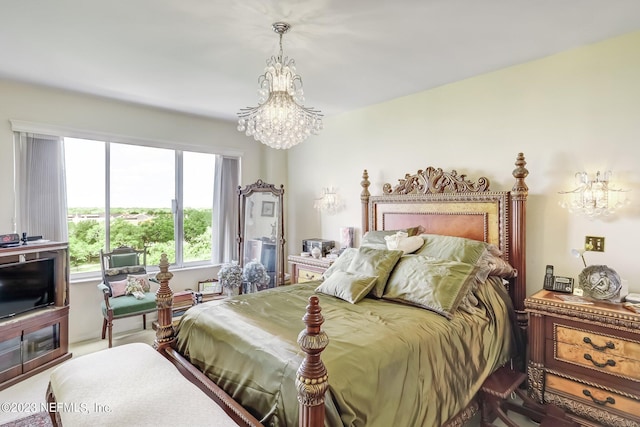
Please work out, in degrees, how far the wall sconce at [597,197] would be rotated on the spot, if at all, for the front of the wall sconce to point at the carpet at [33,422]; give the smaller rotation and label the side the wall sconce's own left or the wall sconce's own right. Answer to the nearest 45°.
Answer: approximately 45° to the wall sconce's own right

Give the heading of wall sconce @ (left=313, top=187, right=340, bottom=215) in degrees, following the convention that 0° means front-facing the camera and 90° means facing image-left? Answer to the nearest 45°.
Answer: approximately 45°

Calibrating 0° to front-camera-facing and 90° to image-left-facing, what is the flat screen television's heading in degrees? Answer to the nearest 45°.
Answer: approximately 315°

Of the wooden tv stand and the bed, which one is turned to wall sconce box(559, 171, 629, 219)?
the wooden tv stand

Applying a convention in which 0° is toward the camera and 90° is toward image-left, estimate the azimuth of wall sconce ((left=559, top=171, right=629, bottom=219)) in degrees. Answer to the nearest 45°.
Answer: approximately 0°

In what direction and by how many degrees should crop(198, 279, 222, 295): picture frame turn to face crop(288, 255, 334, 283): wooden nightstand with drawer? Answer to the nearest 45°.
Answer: approximately 45° to its left

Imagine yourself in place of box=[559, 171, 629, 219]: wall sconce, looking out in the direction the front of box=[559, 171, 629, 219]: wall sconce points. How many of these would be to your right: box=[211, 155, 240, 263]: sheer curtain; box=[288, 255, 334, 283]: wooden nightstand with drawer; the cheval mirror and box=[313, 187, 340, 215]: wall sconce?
4

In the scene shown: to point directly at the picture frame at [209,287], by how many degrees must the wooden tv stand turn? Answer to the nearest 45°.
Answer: approximately 45° to its left

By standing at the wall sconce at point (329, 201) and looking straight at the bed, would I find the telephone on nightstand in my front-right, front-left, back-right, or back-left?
front-left

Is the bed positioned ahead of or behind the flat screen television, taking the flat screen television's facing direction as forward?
ahead

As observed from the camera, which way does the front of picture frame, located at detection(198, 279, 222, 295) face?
facing the viewer

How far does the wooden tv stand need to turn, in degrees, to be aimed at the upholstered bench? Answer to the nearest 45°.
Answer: approximately 45° to its right

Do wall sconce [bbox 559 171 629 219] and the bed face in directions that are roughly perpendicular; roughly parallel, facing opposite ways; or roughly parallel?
roughly parallel

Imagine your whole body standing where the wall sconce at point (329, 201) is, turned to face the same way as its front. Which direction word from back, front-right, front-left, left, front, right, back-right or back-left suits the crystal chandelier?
front-left

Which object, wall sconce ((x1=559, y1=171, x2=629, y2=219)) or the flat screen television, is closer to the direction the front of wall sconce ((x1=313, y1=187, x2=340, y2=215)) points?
the flat screen television

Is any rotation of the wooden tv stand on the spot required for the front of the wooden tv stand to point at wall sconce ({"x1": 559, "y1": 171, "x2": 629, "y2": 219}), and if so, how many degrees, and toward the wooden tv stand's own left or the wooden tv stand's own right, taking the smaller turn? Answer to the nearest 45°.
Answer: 0° — it already faces it

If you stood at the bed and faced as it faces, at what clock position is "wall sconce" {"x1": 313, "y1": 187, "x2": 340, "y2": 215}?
The wall sconce is roughly at 4 o'clock from the bed.
